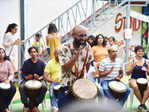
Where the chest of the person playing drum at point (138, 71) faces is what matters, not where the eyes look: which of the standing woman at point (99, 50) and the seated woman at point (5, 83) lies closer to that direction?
the seated woman

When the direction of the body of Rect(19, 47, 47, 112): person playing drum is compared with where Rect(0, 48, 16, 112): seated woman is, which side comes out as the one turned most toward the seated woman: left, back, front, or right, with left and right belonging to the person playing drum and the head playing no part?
right

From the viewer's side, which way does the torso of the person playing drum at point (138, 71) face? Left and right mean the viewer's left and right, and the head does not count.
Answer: facing the viewer

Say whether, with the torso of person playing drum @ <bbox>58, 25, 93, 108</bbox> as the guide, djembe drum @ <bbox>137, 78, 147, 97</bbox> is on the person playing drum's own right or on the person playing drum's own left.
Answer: on the person playing drum's own left

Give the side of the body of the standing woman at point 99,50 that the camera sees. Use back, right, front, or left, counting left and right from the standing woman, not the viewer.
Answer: front

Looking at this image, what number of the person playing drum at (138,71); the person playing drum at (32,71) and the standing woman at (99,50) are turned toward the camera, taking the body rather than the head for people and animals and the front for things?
3

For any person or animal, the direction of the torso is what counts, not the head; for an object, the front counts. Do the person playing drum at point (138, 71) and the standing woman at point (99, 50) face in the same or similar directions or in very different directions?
same or similar directions

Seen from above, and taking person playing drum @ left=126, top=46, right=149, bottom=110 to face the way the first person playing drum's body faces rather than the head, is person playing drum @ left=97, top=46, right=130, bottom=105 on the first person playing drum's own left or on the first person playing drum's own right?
on the first person playing drum's own right

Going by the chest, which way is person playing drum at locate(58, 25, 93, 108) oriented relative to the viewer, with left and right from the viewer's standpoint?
facing the viewer and to the right of the viewer

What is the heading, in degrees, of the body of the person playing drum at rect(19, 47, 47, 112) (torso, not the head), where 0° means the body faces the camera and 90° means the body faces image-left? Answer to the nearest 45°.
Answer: approximately 0°

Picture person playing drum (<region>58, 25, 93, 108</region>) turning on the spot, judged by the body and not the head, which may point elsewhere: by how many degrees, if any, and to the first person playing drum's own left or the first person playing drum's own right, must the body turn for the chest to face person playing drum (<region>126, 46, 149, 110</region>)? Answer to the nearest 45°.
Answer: approximately 90° to the first person playing drum's own left
